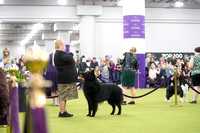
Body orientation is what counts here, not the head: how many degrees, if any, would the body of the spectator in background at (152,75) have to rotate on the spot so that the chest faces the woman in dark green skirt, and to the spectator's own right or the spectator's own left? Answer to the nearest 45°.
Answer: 0° — they already face them

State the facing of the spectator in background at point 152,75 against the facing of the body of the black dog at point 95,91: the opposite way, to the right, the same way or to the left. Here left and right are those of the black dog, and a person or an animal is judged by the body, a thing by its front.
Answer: to the left

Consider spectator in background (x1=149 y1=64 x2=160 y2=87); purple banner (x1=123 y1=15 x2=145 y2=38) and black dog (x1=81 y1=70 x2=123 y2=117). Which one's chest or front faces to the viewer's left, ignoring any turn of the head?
the black dog

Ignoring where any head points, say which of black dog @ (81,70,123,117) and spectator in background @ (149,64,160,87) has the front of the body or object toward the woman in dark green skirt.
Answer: the spectator in background

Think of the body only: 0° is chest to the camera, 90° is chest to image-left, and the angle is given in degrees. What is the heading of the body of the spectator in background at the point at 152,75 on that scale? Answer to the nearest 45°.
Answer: approximately 0°

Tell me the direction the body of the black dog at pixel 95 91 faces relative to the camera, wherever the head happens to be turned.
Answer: to the viewer's left

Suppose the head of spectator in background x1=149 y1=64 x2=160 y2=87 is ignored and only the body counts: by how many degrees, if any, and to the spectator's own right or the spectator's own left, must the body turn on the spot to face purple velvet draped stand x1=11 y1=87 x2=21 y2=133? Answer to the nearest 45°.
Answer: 0° — they already face it

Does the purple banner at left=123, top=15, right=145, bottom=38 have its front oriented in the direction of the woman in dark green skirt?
yes

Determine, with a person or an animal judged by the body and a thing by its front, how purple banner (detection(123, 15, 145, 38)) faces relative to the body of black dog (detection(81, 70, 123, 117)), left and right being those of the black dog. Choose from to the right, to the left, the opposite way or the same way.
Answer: to the left
